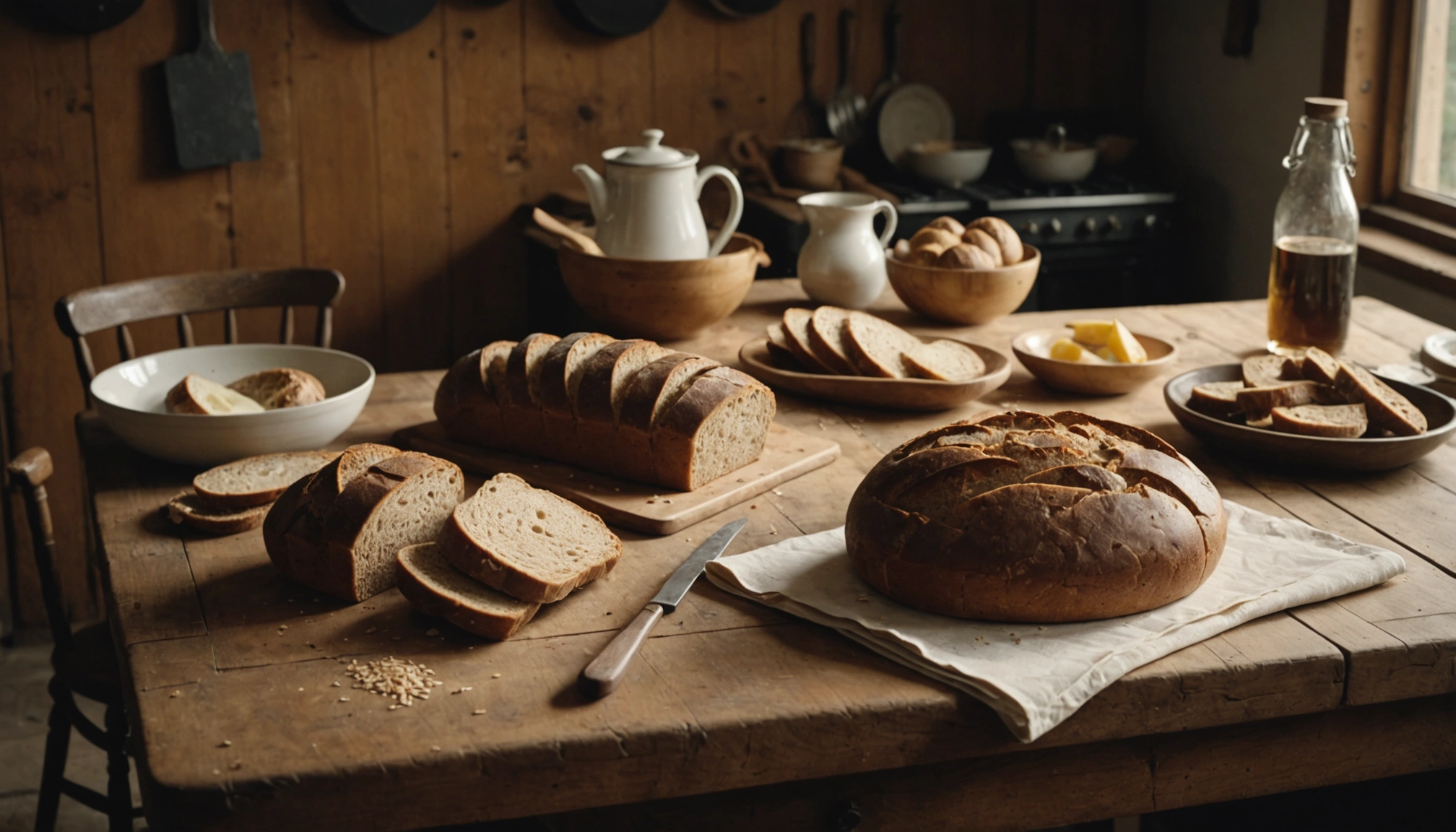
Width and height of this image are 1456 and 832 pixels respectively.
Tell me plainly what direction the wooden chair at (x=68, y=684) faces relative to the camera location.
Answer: facing to the right of the viewer

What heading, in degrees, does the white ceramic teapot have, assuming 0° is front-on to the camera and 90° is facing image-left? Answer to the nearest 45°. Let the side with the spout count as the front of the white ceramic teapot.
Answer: approximately 90°

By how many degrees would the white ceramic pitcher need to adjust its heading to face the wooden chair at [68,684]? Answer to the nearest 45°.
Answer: approximately 45° to its left

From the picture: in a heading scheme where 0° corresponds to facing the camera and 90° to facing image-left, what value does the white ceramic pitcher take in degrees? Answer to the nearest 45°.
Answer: approximately 90°

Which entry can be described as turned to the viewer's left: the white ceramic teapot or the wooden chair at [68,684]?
the white ceramic teapot

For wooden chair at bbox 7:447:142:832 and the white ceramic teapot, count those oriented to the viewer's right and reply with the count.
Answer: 1

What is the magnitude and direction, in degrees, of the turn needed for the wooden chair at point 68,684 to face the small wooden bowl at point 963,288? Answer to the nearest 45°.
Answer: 0° — it already faces it
